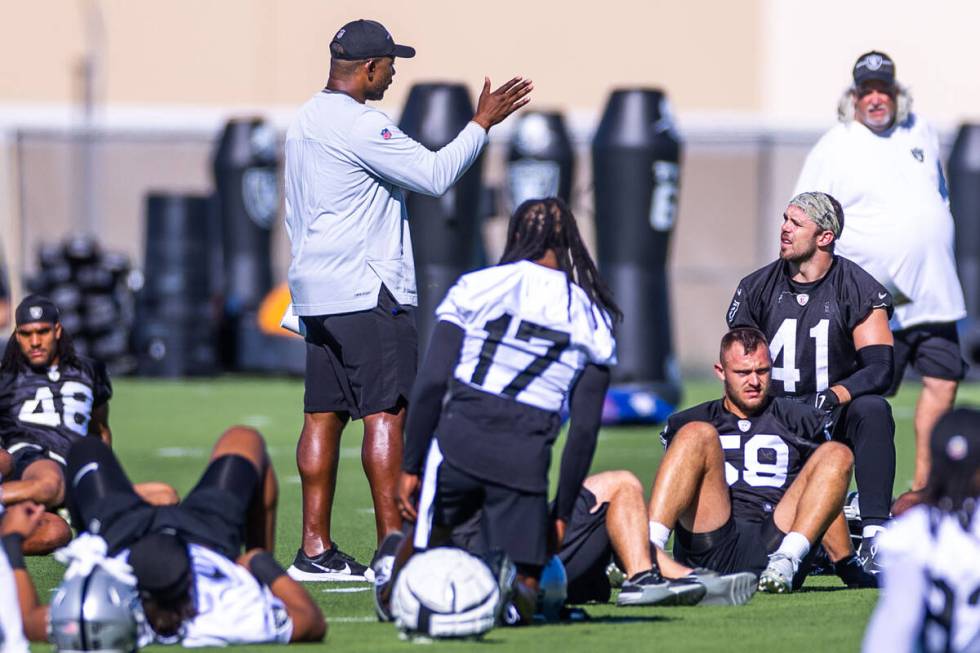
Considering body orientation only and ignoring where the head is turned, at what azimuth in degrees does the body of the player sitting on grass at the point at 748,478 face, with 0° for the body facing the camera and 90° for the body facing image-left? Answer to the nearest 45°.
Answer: approximately 0°

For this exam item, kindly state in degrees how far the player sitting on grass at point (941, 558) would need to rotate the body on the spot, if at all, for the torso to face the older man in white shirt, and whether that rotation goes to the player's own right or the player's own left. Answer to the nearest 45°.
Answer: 0° — they already face them

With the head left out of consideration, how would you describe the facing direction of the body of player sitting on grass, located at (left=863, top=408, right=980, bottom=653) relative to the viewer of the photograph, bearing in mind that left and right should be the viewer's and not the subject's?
facing away from the viewer

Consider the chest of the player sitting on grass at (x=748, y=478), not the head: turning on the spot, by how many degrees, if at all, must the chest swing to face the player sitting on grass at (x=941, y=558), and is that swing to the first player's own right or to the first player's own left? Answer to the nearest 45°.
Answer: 0° — they already face them

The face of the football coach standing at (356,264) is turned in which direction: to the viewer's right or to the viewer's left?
to the viewer's right
